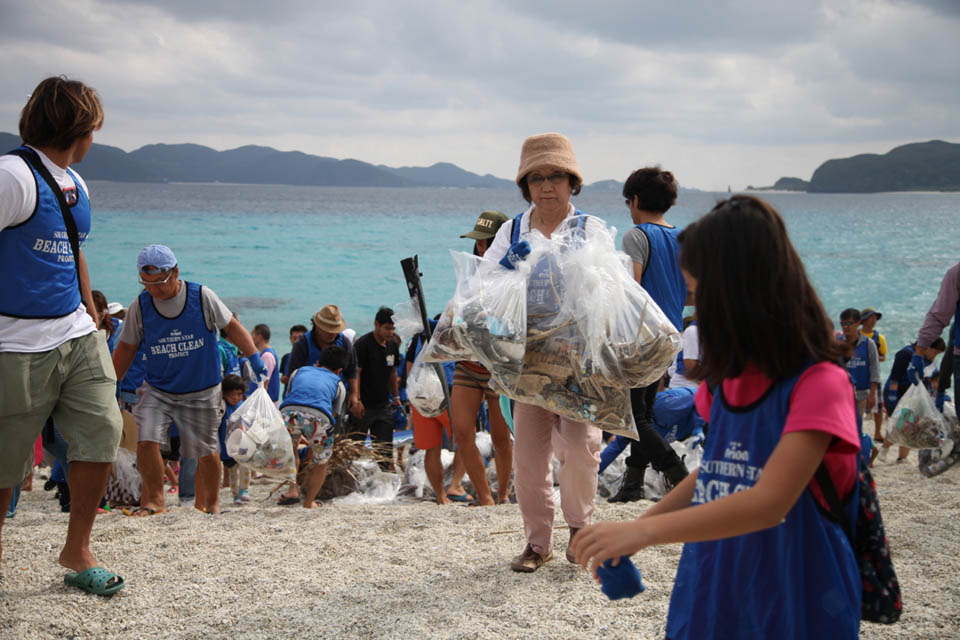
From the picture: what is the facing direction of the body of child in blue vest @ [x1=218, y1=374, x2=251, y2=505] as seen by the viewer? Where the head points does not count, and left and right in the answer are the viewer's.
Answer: facing the viewer and to the right of the viewer

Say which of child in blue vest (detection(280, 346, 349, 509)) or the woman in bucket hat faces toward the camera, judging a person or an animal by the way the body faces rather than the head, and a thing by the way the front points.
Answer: the woman in bucket hat

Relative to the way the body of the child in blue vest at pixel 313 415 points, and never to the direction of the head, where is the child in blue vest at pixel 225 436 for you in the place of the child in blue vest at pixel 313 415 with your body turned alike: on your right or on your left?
on your left

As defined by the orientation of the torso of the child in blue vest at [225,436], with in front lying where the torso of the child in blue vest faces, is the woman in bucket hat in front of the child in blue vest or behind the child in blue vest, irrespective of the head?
in front

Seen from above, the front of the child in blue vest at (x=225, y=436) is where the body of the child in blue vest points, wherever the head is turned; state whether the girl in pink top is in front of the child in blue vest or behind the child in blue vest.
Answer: in front

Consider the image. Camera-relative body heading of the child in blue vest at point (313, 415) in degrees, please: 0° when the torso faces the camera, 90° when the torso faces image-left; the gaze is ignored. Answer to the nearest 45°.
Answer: approximately 225°

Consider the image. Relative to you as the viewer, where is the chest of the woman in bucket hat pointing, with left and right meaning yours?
facing the viewer

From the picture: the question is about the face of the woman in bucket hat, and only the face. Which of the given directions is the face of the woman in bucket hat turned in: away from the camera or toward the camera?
toward the camera

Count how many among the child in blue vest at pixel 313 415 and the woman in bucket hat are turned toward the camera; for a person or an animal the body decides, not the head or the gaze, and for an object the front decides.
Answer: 1

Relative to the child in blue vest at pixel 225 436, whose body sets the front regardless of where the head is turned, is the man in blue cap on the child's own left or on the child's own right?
on the child's own right
